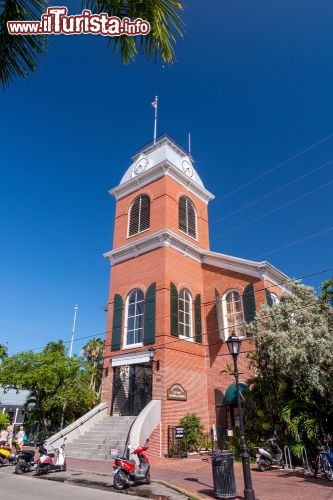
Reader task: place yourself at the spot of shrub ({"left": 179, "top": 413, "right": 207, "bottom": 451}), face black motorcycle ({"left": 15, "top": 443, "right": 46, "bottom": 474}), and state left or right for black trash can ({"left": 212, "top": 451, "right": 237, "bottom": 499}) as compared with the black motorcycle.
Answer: left

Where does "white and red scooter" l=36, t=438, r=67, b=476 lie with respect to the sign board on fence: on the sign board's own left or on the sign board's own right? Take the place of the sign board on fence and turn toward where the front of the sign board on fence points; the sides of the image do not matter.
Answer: on the sign board's own right

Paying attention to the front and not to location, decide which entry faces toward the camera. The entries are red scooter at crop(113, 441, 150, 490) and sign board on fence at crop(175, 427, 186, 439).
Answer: the sign board on fence

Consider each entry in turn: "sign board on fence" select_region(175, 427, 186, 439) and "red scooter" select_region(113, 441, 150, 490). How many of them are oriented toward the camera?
1

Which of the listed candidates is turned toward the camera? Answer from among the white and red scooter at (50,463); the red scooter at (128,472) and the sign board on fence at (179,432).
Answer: the sign board on fence

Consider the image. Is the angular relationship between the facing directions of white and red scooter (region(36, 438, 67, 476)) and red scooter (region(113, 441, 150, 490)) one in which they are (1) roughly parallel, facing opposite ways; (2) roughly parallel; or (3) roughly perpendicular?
roughly parallel

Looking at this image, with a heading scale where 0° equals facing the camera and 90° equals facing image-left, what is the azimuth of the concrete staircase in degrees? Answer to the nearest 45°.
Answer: approximately 45°

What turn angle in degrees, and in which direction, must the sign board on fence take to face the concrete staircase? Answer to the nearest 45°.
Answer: approximately 90° to its right

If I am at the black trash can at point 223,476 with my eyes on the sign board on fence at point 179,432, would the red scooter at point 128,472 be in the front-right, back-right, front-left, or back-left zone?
front-left

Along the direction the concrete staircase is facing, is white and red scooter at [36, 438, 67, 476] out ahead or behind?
ahead

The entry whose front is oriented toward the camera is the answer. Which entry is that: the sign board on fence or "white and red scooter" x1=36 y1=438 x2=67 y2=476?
the sign board on fence

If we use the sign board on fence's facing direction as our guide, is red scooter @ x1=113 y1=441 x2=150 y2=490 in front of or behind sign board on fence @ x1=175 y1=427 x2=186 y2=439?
in front

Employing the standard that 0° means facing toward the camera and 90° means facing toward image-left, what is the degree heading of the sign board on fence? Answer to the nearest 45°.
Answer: approximately 0°
